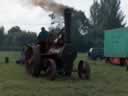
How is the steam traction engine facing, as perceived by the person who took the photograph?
facing the viewer and to the right of the viewer
